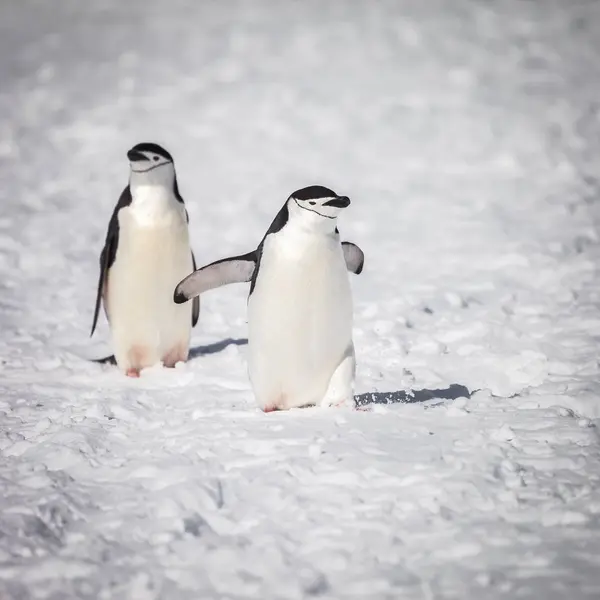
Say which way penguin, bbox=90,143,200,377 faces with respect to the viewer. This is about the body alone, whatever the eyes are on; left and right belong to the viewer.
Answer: facing the viewer

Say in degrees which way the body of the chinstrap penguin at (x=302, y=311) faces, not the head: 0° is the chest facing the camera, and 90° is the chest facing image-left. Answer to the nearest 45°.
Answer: approximately 315°

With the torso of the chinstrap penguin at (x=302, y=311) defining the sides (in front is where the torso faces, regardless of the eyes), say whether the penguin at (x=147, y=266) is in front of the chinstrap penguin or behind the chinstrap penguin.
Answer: behind

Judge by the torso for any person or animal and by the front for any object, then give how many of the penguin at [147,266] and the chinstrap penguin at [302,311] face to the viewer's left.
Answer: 0

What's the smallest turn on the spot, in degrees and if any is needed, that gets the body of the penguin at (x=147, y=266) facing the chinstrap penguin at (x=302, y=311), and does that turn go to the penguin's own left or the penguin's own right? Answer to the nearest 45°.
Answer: approximately 45° to the penguin's own left
